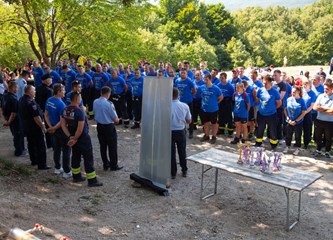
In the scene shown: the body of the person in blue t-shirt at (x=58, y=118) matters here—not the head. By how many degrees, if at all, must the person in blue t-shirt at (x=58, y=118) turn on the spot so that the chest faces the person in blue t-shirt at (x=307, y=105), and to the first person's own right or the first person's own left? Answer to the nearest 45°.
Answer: approximately 45° to the first person's own right

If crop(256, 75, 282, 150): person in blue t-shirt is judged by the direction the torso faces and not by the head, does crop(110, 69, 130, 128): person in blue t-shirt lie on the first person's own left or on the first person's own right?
on the first person's own right

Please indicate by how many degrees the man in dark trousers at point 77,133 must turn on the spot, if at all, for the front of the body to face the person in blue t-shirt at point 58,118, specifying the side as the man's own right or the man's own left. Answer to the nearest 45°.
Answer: approximately 90° to the man's own left

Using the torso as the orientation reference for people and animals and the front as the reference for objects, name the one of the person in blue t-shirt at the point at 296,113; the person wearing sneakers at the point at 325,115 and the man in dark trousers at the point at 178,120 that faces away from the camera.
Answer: the man in dark trousers

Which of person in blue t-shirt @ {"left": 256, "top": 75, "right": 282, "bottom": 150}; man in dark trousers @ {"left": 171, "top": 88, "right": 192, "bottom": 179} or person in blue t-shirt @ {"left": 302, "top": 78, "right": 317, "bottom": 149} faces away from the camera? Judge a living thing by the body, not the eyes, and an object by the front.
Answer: the man in dark trousers

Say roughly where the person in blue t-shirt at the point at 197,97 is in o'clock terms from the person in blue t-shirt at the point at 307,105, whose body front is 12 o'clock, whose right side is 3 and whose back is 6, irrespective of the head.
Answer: the person in blue t-shirt at the point at 197,97 is roughly at 2 o'clock from the person in blue t-shirt at the point at 307,105.

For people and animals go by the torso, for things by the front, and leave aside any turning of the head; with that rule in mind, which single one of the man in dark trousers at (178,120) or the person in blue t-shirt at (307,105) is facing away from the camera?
the man in dark trousers

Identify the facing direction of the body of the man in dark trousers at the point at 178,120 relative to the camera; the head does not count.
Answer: away from the camera

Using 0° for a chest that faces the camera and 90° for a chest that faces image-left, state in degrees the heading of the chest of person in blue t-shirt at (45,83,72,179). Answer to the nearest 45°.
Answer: approximately 225°

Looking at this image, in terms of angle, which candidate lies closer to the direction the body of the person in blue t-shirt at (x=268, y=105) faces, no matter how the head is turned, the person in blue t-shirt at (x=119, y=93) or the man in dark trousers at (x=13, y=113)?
the man in dark trousers

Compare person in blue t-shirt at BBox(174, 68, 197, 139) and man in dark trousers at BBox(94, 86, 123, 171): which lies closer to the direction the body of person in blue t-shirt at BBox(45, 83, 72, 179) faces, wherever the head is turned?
the person in blue t-shirt
